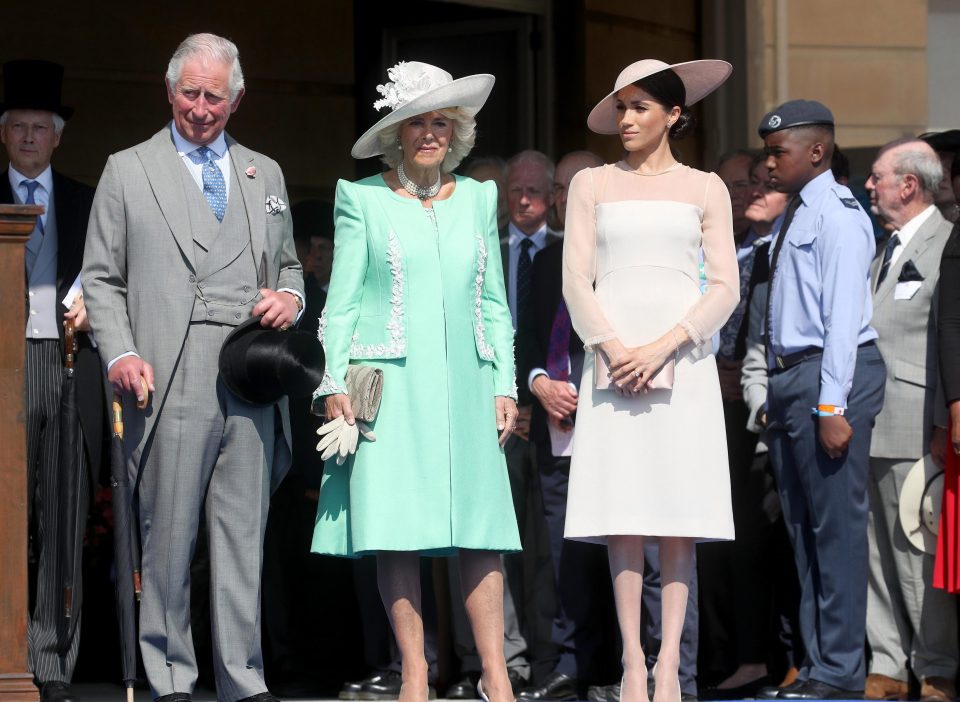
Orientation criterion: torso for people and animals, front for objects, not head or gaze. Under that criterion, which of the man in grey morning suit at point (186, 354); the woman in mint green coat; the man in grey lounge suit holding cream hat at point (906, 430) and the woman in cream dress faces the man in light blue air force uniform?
the man in grey lounge suit holding cream hat at point (906, 430)

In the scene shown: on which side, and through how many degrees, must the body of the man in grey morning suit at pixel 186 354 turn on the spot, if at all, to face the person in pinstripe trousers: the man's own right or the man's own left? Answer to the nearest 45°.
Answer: approximately 135° to the man's own right

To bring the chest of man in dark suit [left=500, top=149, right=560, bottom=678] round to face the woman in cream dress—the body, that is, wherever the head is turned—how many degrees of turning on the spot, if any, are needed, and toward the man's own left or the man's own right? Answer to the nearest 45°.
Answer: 0° — they already face them

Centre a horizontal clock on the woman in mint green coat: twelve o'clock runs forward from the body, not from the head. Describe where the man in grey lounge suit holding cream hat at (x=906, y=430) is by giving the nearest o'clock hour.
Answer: The man in grey lounge suit holding cream hat is roughly at 8 o'clock from the woman in mint green coat.

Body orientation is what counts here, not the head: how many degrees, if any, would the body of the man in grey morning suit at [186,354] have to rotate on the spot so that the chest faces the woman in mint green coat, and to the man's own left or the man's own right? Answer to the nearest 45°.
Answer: approximately 90° to the man's own left

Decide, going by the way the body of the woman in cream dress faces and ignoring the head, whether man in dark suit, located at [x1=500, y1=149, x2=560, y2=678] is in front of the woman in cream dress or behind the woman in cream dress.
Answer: behind

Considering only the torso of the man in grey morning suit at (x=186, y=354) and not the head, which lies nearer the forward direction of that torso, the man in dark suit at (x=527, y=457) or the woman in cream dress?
the woman in cream dress
